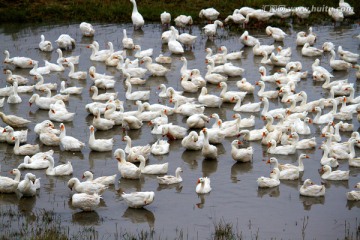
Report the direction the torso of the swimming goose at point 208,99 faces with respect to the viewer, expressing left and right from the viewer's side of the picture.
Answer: facing to the left of the viewer

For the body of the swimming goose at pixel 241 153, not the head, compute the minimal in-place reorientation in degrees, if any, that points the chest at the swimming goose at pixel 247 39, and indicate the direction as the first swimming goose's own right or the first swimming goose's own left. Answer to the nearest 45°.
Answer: approximately 90° to the first swimming goose's own right

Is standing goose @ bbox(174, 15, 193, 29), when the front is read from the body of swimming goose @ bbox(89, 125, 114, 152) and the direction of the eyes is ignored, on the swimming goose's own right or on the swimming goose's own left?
on the swimming goose's own right

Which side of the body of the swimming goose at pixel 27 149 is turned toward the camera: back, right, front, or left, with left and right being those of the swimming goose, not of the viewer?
left

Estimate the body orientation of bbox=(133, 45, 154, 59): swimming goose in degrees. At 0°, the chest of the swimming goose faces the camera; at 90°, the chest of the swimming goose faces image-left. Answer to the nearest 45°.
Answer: approximately 90°

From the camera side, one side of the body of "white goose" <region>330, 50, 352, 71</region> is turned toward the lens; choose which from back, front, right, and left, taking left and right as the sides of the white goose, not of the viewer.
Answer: left

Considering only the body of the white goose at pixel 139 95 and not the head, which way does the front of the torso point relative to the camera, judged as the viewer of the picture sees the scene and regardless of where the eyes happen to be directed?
to the viewer's left

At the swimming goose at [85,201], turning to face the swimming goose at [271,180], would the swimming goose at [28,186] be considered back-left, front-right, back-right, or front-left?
back-left

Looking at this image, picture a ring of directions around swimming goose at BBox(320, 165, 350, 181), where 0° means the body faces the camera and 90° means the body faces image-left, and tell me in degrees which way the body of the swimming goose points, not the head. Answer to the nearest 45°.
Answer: approximately 90°
